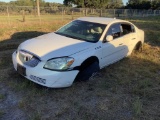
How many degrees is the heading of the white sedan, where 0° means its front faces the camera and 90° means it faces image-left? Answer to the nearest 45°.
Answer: approximately 45°
